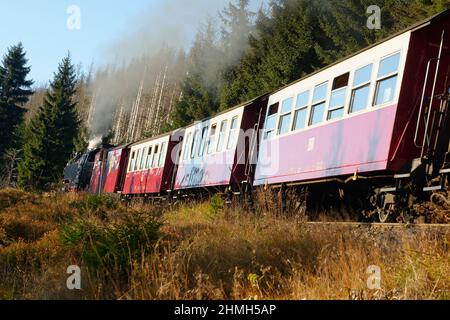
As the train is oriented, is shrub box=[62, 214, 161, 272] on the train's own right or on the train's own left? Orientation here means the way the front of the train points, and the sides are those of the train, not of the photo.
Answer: on the train's own left

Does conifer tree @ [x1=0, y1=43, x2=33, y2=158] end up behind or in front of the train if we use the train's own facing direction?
in front

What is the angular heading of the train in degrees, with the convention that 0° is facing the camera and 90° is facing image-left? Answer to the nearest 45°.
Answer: approximately 135°

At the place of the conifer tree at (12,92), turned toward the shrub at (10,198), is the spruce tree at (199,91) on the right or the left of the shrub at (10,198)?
left

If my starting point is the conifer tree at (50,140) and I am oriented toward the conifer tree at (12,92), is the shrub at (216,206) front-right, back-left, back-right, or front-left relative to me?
back-left

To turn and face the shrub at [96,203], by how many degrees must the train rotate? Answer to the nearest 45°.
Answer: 0° — it already faces it

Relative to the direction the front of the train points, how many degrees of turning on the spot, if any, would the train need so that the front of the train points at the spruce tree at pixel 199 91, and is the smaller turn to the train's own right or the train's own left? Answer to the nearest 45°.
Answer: approximately 45° to the train's own right
